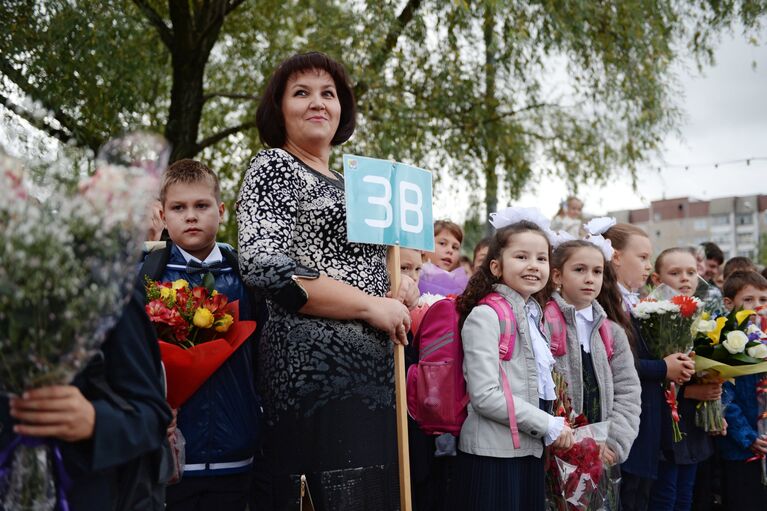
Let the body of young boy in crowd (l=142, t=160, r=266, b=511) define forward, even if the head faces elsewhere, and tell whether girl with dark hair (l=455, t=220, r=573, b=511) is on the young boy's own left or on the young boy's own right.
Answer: on the young boy's own left

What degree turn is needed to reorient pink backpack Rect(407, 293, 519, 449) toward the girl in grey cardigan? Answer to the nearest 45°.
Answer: approximately 135° to its right

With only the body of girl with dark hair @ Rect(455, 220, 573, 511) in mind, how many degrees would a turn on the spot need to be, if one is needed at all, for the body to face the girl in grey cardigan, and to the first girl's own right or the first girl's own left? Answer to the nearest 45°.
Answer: approximately 90° to the first girl's own left

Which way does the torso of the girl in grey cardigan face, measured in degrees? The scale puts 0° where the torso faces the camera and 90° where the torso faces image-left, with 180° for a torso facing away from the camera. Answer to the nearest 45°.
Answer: approximately 0°

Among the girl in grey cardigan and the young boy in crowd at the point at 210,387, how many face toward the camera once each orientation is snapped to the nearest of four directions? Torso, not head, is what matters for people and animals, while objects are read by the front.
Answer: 2

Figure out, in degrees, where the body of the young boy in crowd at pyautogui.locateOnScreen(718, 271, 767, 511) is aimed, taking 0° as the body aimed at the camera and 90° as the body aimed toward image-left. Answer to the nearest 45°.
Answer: approximately 315°

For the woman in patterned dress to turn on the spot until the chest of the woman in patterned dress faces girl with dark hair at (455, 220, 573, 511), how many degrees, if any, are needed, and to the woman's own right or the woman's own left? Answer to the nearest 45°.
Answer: approximately 90° to the woman's own left
